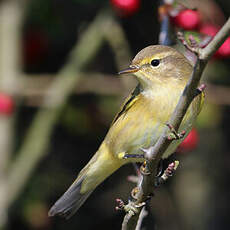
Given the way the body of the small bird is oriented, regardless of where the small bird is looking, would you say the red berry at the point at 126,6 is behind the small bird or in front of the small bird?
behind
